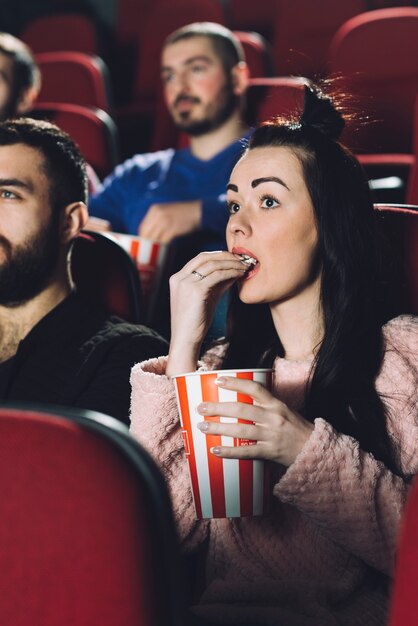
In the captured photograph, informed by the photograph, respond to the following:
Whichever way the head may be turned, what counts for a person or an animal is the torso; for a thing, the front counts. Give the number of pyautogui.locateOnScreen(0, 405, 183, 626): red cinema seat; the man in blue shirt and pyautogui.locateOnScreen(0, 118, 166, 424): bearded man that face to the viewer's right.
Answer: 0

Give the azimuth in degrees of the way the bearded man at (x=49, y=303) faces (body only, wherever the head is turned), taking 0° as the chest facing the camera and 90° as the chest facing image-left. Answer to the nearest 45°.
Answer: approximately 45°

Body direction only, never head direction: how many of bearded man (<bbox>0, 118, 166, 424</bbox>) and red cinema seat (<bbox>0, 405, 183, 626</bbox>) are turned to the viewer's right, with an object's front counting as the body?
0

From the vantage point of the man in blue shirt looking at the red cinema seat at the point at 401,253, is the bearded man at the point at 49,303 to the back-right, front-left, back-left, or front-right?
front-right

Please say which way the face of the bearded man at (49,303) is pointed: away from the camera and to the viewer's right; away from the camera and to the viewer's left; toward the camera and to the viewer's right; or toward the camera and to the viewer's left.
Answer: toward the camera and to the viewer's left

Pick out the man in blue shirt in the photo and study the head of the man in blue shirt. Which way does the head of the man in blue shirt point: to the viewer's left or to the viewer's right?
to the viewer's left

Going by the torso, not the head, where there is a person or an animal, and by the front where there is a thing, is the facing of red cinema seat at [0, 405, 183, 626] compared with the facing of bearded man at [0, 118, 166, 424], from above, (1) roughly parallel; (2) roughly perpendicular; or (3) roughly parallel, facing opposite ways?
roughly parallel

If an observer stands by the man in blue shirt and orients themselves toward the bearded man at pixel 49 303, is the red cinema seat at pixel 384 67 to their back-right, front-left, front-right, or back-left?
back-left

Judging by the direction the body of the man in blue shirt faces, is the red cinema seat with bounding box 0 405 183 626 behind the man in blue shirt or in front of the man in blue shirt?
in front

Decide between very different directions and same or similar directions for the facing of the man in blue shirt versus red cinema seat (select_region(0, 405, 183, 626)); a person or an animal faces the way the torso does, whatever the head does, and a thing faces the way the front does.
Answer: same or similar directions

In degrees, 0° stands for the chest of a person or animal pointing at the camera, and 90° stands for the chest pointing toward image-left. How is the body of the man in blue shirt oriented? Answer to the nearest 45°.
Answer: approximately 45°

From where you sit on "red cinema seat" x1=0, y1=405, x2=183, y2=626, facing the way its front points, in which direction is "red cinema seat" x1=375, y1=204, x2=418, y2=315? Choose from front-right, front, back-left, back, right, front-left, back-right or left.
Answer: back

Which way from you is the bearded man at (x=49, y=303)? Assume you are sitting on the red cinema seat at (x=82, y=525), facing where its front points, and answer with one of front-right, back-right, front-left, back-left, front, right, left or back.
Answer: back-right
